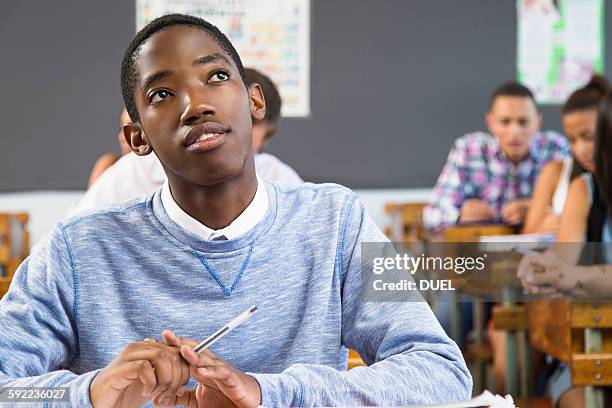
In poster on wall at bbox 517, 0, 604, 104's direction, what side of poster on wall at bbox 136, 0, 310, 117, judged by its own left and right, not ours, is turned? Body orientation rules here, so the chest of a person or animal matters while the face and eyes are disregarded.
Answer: left

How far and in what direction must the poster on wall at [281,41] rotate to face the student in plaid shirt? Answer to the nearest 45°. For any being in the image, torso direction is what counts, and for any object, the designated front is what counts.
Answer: approximately 45° to its left

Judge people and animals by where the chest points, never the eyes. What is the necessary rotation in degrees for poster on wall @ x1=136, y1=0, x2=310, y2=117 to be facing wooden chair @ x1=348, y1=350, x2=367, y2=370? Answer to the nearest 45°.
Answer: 0° — it already faces it

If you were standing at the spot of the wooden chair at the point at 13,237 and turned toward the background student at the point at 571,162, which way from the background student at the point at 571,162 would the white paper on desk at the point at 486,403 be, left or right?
right

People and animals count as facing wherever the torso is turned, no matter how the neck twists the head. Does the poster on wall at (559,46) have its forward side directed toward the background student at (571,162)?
yes

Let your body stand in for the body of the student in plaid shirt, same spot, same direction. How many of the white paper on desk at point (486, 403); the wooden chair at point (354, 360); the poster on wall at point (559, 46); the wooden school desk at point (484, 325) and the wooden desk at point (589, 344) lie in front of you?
4

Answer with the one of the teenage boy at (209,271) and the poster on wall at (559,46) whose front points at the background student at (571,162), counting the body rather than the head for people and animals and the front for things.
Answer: the poster on wall

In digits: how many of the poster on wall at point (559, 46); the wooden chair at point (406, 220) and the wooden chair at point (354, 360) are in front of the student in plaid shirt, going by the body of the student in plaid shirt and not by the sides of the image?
1

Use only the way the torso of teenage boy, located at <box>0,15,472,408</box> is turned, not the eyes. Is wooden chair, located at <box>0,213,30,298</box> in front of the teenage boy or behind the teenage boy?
behind

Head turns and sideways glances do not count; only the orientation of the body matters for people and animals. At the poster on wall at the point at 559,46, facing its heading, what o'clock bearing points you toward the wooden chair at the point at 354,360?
The wooden chair is roughly at 12 o'clock from the poster on wall.
